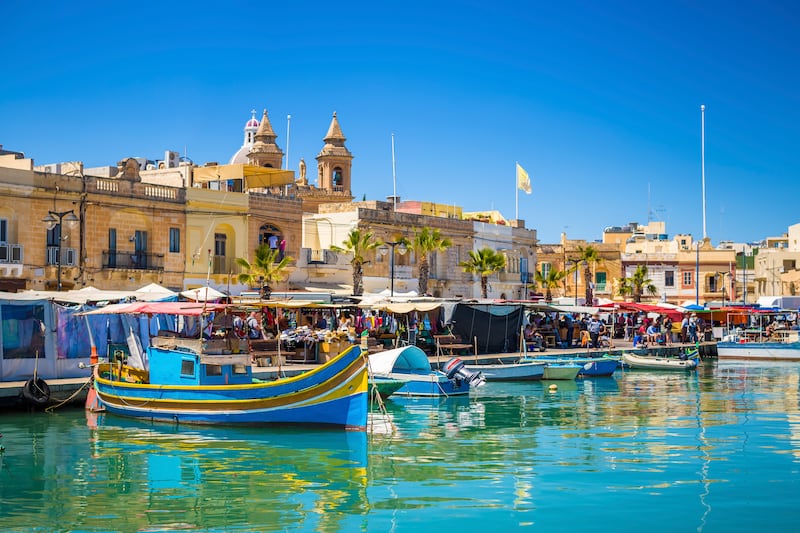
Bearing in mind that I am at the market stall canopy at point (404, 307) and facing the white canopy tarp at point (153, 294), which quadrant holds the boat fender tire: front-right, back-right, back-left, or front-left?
front-left

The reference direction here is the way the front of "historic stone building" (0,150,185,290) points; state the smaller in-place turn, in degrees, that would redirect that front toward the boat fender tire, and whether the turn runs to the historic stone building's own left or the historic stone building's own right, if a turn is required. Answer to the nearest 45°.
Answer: approximately 45° to the historic stone building's own right

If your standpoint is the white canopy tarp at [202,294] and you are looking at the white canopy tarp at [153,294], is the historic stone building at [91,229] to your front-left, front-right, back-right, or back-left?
front-right

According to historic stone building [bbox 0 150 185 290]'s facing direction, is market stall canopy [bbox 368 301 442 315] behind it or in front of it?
in front

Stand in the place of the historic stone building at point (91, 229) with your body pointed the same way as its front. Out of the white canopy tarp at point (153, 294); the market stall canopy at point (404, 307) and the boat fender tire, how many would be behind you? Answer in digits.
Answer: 0

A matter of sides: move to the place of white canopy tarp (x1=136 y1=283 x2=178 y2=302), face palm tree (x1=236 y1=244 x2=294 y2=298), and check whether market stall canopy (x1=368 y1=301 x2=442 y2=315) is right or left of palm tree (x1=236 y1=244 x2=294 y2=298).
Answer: right

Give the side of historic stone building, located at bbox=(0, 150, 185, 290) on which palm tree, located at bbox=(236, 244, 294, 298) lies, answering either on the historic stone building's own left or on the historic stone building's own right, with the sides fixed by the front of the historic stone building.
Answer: on the historic stone building's own left

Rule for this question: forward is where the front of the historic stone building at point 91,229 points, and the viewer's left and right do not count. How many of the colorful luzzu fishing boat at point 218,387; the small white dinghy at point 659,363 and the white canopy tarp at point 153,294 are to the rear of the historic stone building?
0

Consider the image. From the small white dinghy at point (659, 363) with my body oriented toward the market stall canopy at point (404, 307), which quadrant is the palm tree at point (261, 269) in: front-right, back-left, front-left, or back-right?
front-right

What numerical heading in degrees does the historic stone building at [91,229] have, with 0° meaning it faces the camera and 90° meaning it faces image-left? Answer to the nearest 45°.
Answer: approximately 315°

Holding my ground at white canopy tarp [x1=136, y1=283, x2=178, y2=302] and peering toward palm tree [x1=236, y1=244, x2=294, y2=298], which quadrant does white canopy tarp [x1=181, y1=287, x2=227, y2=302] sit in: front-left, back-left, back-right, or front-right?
front-right
